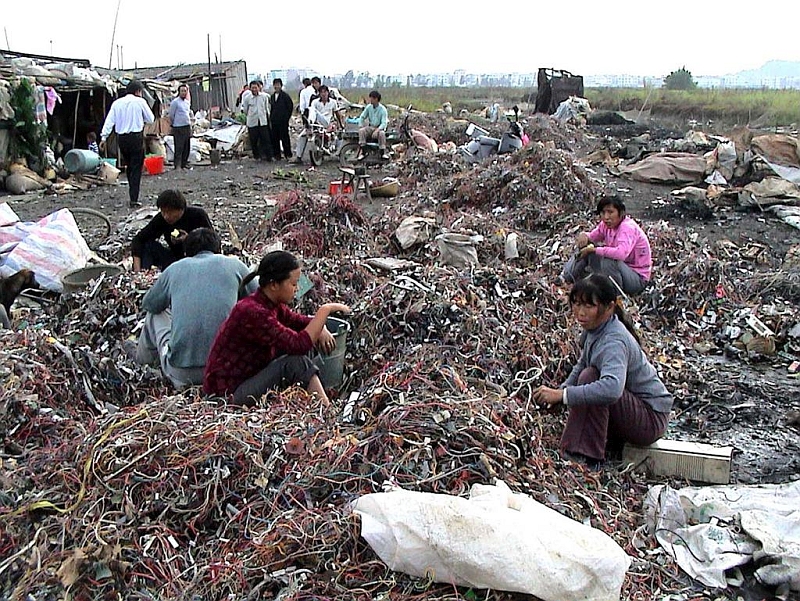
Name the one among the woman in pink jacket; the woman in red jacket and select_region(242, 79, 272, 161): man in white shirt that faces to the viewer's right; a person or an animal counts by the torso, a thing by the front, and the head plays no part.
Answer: the woman in red jacket

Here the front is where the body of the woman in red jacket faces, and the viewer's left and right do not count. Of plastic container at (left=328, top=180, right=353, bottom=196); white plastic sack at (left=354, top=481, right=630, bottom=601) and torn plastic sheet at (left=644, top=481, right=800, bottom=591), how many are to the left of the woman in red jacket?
1

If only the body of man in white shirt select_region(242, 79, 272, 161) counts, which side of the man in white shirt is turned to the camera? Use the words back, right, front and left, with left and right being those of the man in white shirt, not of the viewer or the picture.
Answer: front

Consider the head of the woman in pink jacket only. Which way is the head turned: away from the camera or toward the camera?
toward the camera

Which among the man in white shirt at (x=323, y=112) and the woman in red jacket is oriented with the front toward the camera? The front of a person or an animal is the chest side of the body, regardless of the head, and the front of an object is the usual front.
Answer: the man in white shirt

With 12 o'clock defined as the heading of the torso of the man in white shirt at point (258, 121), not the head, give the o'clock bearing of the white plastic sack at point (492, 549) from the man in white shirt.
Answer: The white plastic sack is roughly at 12 o'clock from the man in white shirt.

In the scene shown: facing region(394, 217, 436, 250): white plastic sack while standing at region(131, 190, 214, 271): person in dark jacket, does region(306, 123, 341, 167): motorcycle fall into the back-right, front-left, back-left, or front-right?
front-left

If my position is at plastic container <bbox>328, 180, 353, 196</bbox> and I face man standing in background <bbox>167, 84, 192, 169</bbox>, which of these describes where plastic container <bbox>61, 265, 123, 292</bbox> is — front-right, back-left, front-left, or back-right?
back-left

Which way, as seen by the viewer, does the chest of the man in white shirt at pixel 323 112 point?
toward the camera

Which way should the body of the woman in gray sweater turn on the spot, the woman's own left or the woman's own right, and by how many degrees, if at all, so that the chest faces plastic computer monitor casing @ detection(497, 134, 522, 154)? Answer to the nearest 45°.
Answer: approximately 135° to the woman's own right

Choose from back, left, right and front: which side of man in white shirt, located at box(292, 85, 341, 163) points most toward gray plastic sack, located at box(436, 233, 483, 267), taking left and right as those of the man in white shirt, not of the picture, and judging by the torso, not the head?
front

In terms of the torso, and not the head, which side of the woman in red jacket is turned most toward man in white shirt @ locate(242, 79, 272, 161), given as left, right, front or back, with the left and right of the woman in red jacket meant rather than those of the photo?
left

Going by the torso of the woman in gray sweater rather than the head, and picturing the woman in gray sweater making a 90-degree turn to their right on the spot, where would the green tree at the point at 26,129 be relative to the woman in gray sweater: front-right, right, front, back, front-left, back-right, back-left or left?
front

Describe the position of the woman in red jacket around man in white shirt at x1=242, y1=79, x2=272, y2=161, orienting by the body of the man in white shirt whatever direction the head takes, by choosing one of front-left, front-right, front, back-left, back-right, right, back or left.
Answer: front

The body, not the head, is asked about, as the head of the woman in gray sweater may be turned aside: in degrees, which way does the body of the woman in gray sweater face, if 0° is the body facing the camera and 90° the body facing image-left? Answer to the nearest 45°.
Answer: approximately 45°

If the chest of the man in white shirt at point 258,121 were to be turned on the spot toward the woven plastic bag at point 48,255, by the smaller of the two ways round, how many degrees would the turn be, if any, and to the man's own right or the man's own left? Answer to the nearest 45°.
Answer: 0° — they already face it

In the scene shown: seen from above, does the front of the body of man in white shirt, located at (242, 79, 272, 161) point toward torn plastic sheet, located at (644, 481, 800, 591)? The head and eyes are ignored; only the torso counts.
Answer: yes

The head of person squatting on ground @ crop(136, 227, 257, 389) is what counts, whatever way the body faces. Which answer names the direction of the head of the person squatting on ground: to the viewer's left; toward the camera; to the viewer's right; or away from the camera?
away from the camera
